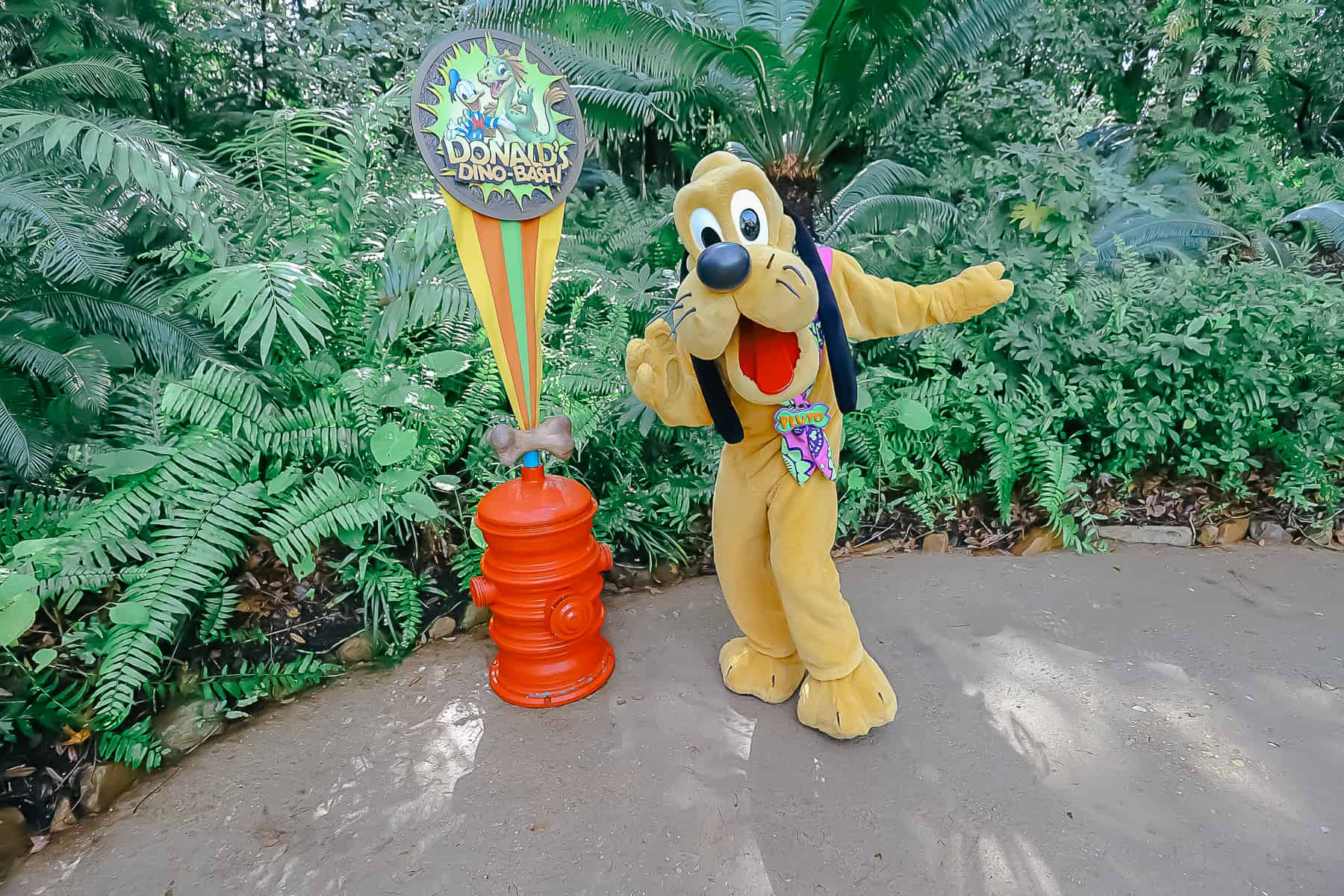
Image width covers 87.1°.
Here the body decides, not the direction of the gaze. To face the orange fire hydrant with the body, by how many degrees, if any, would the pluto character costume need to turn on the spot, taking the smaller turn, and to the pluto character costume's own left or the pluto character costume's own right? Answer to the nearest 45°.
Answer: approximately 90° to the pluto character costume's own right

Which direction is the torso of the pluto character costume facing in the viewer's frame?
toward the camera

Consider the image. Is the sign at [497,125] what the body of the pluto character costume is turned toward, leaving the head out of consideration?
no
